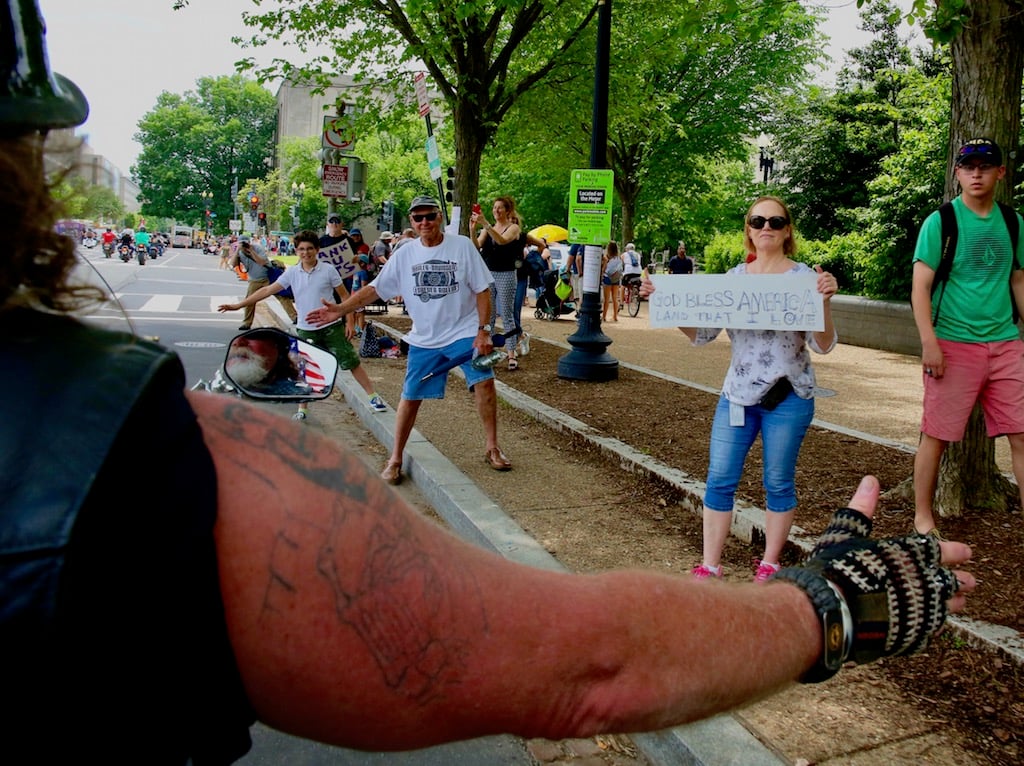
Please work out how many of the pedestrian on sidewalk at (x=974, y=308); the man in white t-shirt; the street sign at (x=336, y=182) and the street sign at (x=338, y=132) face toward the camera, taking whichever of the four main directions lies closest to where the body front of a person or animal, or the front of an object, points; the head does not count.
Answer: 4

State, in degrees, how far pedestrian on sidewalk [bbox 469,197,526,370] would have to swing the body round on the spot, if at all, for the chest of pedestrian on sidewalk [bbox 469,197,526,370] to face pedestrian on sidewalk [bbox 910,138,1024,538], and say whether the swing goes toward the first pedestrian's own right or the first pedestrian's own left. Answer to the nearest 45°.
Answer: approximately 45° to the first pedestrian's own left

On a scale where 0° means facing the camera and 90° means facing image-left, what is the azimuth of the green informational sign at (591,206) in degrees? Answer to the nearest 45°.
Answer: approximately 0°

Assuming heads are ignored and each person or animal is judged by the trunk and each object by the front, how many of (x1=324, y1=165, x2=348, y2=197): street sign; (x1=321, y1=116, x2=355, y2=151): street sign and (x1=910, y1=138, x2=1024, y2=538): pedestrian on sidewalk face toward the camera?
3

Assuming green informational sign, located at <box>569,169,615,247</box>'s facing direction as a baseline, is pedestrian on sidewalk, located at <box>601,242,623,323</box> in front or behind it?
behind

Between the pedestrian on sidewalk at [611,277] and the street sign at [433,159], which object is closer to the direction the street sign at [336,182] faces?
the street sign

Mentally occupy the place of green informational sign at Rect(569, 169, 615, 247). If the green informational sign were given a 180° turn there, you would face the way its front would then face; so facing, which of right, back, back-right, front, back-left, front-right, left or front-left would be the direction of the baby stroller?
front

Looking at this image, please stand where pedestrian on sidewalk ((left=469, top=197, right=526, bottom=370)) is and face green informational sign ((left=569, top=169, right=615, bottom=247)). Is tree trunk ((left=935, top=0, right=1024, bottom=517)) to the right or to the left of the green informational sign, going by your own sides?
right

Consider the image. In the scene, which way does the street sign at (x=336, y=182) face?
toward the camera

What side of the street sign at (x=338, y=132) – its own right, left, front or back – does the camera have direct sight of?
front

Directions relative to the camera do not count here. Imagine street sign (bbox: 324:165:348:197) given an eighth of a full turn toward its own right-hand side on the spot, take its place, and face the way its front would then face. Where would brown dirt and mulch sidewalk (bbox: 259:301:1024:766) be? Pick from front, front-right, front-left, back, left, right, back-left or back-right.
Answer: front-left

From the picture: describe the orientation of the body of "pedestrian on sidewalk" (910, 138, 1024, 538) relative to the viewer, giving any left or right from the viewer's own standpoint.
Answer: facing the viewer
